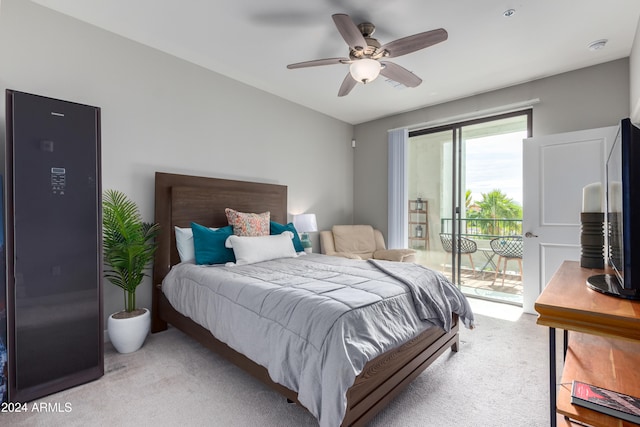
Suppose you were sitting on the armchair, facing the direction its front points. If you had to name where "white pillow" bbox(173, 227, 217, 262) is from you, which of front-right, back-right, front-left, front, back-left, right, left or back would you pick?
right

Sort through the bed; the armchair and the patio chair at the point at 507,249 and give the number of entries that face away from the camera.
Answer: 0

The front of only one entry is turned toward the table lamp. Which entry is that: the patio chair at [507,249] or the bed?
the patio chair

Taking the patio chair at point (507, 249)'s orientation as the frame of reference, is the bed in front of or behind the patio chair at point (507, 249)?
in front

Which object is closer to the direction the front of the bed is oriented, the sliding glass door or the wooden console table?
the wooden console table

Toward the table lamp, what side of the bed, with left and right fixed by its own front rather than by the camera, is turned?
left

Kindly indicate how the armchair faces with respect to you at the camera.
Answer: facing the viewer and to the right of the viewer

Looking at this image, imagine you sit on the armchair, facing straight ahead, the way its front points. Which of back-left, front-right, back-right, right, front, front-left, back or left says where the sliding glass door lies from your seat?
front-left

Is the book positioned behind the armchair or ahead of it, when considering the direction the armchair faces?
ahead

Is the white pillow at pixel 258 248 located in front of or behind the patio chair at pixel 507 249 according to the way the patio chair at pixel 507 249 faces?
in front

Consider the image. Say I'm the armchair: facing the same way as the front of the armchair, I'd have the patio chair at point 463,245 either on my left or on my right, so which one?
on my left

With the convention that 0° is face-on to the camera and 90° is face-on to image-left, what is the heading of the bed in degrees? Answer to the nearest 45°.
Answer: approximately 315°

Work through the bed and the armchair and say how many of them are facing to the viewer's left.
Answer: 0

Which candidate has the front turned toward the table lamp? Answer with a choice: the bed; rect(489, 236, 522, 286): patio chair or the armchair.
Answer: the patio chair
